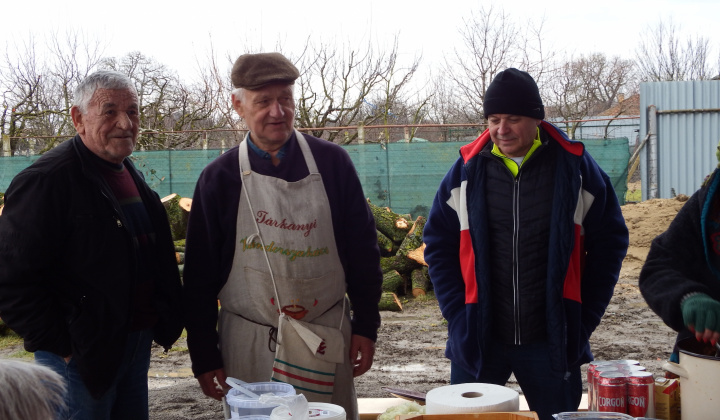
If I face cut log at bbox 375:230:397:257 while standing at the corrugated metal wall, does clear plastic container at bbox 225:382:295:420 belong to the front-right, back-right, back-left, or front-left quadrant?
front-left

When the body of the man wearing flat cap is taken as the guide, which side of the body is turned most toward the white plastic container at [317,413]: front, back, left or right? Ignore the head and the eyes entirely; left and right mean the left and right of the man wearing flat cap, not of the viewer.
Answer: front

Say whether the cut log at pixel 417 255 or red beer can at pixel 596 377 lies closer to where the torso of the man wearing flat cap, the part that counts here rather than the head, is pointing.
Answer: the red beer can

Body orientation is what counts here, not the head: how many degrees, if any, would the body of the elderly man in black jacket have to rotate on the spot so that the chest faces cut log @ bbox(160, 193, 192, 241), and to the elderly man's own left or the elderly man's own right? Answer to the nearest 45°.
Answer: approximately 135° to the elderly man's own left

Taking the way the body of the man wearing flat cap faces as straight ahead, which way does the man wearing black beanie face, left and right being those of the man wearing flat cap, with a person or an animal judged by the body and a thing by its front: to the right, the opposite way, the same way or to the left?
the same way

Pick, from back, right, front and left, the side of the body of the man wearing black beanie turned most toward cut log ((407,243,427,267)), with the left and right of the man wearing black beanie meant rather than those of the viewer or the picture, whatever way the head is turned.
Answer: back

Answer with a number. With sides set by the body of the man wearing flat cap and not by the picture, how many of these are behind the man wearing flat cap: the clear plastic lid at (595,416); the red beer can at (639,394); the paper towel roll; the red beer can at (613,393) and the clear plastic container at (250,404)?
0

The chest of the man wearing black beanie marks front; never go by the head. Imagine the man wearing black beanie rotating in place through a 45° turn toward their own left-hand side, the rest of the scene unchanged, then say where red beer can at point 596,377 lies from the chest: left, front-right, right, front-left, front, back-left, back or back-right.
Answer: front-right

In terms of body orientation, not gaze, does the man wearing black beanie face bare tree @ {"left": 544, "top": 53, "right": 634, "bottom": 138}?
no

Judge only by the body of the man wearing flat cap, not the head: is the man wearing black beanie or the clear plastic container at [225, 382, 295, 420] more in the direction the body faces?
the clear plastic container

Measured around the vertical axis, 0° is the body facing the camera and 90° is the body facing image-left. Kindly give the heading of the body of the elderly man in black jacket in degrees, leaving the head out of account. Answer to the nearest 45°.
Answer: approximately 315°

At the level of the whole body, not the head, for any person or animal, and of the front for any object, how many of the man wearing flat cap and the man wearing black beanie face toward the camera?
2

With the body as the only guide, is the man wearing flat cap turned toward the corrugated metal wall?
no

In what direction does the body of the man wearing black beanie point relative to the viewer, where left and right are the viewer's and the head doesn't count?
facing the viewer

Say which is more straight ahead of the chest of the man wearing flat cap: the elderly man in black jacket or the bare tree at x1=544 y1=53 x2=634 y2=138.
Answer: the elderly man in black jacket

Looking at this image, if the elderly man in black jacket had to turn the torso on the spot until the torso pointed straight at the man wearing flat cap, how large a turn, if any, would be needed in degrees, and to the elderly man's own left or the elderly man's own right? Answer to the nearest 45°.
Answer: approximately 45° to the elderly man's own left

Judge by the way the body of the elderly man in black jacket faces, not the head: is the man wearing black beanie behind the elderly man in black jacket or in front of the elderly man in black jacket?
in front

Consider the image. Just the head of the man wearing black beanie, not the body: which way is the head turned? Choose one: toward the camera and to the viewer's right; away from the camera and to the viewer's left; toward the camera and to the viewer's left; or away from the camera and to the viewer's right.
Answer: toward the camera and to the viewer's left

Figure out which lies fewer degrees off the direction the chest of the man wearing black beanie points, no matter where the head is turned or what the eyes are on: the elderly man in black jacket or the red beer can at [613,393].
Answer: the red beer can
